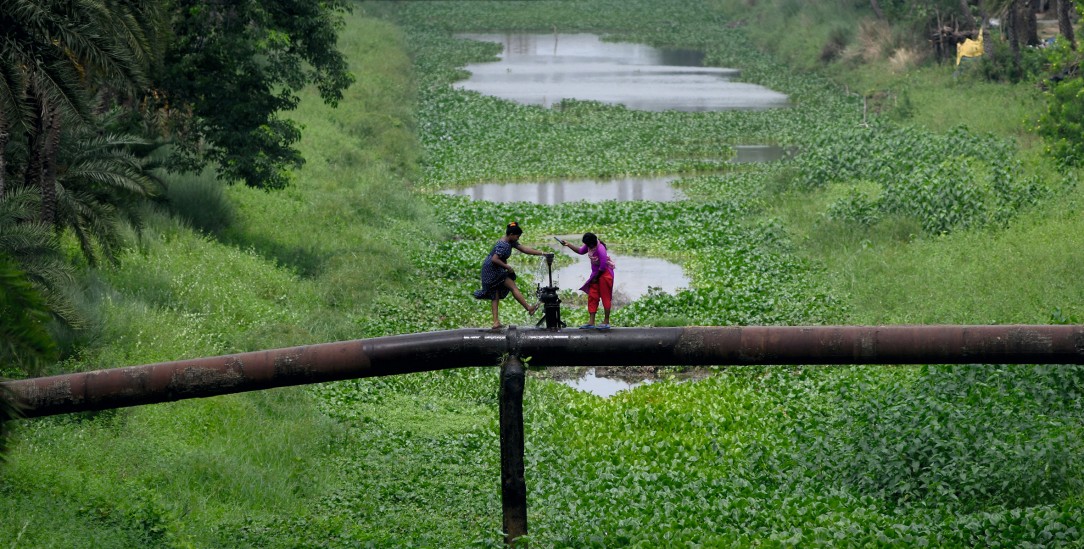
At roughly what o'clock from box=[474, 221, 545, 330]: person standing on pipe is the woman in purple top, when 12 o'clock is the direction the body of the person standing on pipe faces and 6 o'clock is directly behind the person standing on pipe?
The woman in purple top is roughly at 12 o'clock from the person standing on pipe.

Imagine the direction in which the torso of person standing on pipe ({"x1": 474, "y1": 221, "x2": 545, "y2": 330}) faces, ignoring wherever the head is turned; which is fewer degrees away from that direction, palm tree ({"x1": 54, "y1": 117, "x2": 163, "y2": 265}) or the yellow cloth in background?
the yellow cloth in background

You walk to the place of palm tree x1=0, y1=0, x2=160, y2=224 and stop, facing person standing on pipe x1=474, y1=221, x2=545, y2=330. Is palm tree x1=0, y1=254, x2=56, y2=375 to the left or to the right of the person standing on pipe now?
right

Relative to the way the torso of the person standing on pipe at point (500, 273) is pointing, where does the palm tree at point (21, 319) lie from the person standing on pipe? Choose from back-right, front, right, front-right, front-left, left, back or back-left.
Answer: back-right

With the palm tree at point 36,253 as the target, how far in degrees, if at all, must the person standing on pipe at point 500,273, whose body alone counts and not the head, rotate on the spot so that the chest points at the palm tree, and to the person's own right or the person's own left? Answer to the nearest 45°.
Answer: approximately 135° to the person's own left

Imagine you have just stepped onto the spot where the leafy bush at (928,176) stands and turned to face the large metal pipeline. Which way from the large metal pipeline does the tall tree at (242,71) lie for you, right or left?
right

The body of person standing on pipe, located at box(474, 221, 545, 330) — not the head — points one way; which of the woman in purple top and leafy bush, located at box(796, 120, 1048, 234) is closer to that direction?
the woman in purple top

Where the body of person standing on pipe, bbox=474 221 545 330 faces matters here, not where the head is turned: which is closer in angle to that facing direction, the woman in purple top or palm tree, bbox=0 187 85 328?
the woman in purple top

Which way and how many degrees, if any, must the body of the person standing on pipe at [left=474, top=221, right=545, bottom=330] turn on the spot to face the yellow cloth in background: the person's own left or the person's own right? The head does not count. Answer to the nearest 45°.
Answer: approximately 45° to the person's own left

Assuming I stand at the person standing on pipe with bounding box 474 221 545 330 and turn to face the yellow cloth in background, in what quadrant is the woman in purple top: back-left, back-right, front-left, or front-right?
front-right

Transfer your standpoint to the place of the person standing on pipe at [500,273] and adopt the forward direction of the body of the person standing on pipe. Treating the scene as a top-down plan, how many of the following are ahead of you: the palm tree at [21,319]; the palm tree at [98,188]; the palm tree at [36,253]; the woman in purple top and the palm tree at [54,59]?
1

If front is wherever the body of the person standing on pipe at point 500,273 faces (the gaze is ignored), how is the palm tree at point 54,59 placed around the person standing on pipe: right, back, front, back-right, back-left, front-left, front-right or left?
back-left

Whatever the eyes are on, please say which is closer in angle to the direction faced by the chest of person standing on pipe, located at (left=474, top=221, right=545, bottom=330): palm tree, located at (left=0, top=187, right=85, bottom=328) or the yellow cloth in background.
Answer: the yellow cloth in background

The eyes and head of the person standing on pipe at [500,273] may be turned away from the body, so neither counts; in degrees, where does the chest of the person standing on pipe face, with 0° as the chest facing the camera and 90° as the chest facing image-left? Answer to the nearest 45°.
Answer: approximately 270°
